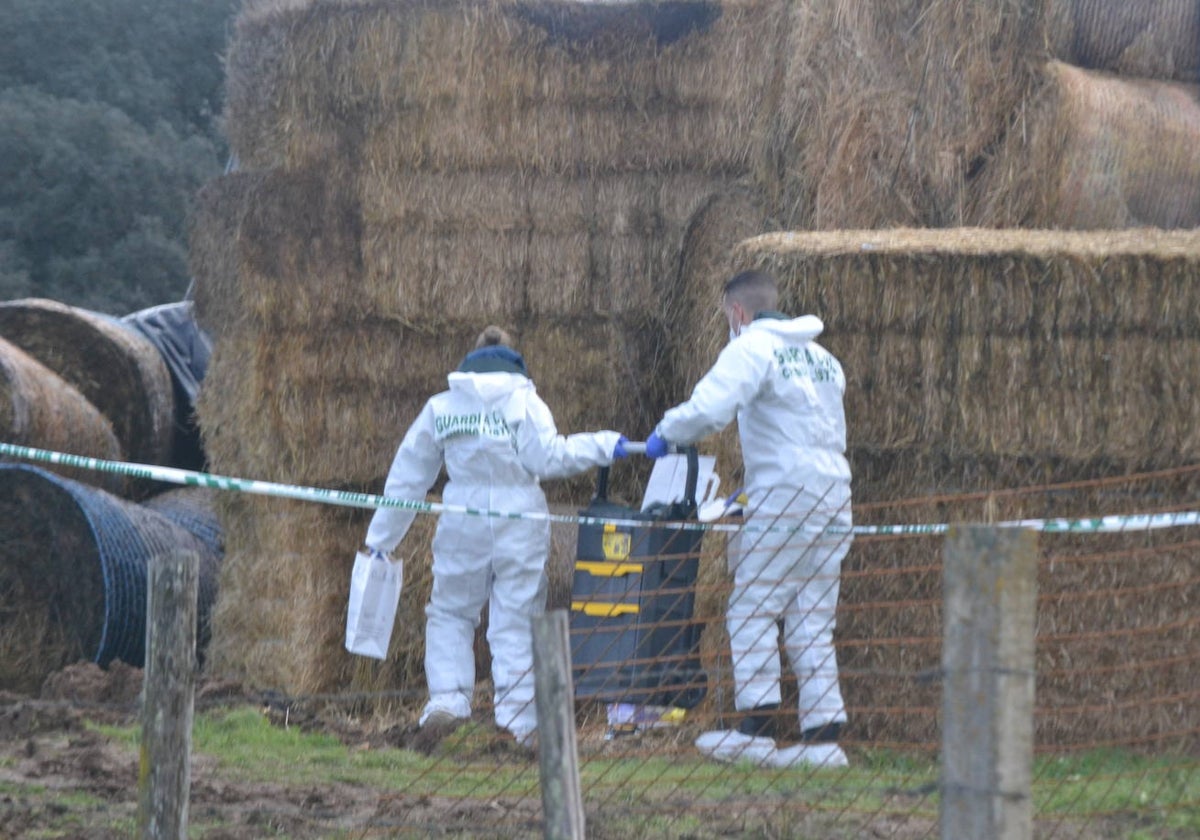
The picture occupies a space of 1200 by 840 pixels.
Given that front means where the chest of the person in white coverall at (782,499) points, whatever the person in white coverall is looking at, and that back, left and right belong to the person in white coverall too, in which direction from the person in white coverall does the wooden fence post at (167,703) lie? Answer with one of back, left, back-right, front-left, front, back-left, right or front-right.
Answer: left

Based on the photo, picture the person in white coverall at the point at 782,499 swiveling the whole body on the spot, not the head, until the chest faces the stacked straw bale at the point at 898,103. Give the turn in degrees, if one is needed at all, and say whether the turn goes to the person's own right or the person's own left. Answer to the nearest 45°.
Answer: approximately 45° to the person's own right

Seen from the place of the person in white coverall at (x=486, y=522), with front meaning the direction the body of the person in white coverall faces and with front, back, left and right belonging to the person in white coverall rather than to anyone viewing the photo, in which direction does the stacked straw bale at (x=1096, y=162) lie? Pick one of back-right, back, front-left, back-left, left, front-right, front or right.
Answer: right

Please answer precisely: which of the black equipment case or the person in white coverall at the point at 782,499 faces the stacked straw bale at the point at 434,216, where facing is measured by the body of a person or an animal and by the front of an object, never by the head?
the person in white coverall

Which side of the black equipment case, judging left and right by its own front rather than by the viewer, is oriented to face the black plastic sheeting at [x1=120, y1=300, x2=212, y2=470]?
right

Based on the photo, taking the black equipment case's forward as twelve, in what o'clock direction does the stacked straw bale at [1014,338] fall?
The stacked straw bale is roughly at 8 o'clock from the black equipment case.

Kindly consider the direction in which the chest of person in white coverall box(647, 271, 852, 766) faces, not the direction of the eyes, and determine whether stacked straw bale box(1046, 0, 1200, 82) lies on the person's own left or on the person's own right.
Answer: on the person's own right

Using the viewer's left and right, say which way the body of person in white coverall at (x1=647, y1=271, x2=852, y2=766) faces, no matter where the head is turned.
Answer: facing away from the viewer and to the left of the viewer

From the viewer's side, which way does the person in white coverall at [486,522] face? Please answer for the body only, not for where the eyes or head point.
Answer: away from the camera

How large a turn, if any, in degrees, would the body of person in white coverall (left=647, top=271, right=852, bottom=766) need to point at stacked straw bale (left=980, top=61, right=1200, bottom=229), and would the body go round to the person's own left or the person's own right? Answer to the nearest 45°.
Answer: approximately 90° to the person's own right

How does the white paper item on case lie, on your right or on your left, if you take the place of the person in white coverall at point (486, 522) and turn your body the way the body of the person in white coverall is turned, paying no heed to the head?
on your right

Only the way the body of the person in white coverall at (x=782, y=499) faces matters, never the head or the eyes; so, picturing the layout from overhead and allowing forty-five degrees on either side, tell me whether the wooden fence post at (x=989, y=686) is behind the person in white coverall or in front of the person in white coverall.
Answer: behind

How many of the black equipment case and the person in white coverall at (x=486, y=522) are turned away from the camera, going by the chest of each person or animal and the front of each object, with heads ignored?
1

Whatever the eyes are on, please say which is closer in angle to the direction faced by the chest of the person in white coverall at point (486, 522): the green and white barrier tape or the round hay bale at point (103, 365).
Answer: the round hay bale

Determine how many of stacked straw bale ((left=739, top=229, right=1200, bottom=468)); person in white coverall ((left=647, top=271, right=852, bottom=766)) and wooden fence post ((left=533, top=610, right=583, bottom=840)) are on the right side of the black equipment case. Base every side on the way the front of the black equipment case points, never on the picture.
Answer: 0

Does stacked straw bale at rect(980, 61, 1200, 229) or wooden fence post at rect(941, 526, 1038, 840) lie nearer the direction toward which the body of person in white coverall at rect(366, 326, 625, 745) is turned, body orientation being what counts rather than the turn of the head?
the stacked straw bale

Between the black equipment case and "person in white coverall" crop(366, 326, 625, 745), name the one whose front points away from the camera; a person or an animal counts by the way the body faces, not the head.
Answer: the person in white coverall
